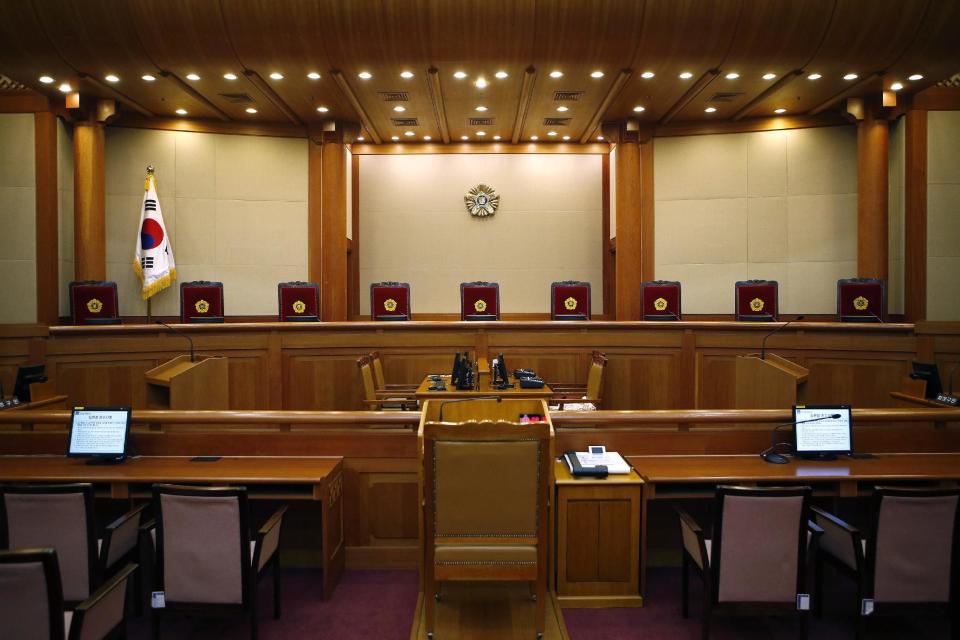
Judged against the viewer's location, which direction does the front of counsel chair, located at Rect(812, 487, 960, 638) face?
facing away from the viewer and to the left of the viewer

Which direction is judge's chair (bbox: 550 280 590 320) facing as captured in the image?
toward the camera

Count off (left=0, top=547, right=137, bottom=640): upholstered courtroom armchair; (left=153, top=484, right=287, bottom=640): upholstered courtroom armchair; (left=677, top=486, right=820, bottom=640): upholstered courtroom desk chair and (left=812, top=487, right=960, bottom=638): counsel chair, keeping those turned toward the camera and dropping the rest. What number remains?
0

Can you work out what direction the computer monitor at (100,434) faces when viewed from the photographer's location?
facing the viewer

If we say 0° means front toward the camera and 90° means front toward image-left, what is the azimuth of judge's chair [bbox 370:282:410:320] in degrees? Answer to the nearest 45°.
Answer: approximately 0°

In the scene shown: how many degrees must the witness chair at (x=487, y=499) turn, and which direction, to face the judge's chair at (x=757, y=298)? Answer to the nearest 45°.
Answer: approximately 45° to its right

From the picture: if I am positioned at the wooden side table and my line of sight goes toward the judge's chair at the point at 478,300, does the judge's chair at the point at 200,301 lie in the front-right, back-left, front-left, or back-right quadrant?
front-left

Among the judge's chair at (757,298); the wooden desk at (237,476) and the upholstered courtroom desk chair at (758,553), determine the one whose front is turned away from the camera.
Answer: the upholstered courtroom desk chair

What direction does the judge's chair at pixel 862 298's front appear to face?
toward the camera

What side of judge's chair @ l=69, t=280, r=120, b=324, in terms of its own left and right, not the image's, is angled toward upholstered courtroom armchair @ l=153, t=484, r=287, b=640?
front

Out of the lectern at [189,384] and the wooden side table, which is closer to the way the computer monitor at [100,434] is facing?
the wooden side table

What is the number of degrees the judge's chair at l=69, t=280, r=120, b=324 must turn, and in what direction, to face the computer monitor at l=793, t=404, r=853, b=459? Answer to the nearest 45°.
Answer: approximately 45° to its left

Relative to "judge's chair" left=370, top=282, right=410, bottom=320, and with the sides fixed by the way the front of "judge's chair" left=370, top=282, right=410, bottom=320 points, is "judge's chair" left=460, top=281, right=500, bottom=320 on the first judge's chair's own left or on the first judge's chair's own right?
on the first judge's chair's own left

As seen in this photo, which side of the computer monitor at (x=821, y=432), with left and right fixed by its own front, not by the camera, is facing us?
front

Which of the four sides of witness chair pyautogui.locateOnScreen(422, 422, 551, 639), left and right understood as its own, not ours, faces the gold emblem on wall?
front

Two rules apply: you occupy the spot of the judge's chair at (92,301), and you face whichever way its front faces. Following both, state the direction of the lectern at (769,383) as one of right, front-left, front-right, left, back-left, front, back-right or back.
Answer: front-left

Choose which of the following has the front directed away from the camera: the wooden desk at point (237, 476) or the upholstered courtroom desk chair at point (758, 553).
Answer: the upholstered courtroom desk chair

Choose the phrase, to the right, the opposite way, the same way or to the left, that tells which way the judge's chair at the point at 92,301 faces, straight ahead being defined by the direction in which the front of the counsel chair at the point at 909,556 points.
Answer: the opposite way

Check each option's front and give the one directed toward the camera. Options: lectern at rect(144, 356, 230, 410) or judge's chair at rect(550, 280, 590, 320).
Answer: the judge's chair

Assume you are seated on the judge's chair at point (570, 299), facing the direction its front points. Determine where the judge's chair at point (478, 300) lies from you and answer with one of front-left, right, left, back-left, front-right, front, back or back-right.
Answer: right
